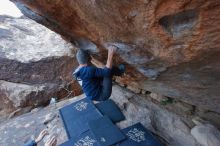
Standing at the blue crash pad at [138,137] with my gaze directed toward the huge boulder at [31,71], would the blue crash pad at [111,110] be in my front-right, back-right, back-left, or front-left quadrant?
front-right

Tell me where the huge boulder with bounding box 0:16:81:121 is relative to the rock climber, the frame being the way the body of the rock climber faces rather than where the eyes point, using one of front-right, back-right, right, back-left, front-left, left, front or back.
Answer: left

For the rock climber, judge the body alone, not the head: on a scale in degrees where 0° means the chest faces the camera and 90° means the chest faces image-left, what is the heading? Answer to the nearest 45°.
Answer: approximately 225°
